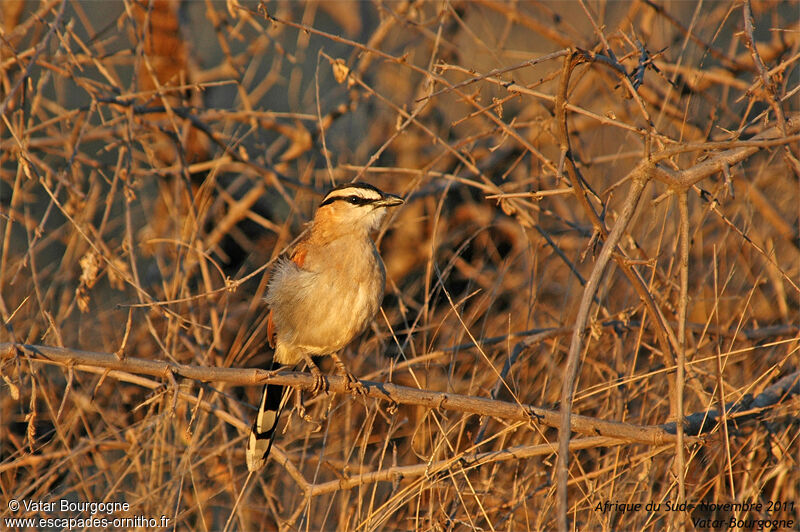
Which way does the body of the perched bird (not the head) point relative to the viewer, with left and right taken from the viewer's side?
facing the viewer and to the right of the viewer
